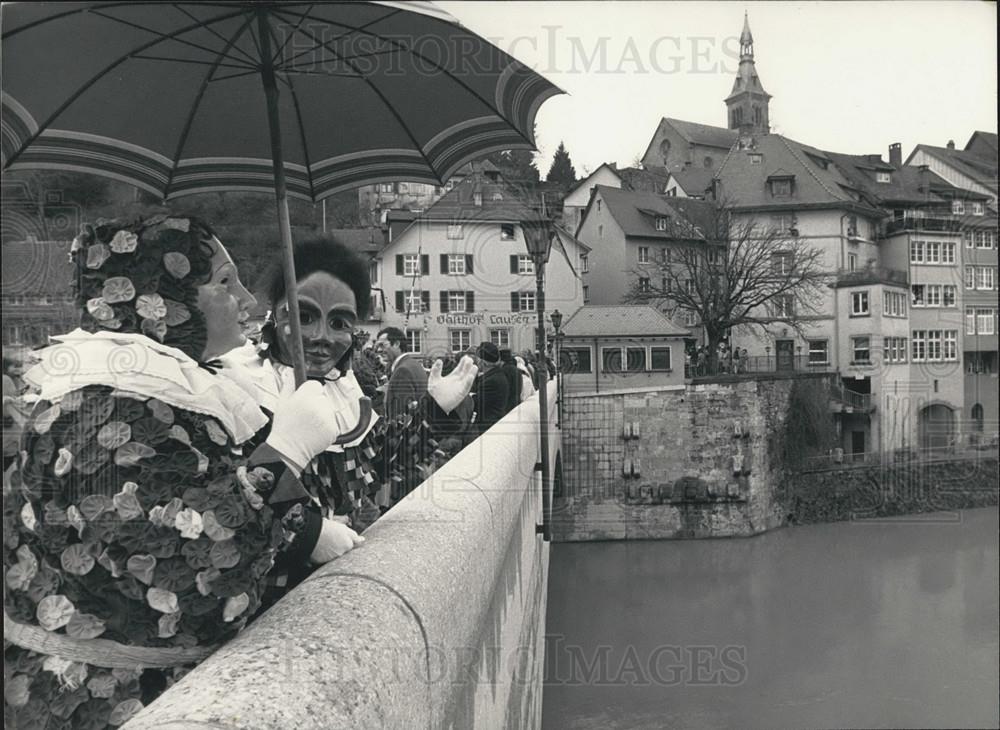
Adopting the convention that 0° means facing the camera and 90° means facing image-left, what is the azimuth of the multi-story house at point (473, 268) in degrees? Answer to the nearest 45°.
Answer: approximately 0°

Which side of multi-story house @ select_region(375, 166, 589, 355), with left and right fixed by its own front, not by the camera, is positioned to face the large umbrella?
front

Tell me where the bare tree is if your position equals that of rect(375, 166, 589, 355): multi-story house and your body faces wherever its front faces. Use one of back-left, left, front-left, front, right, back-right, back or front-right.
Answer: left
